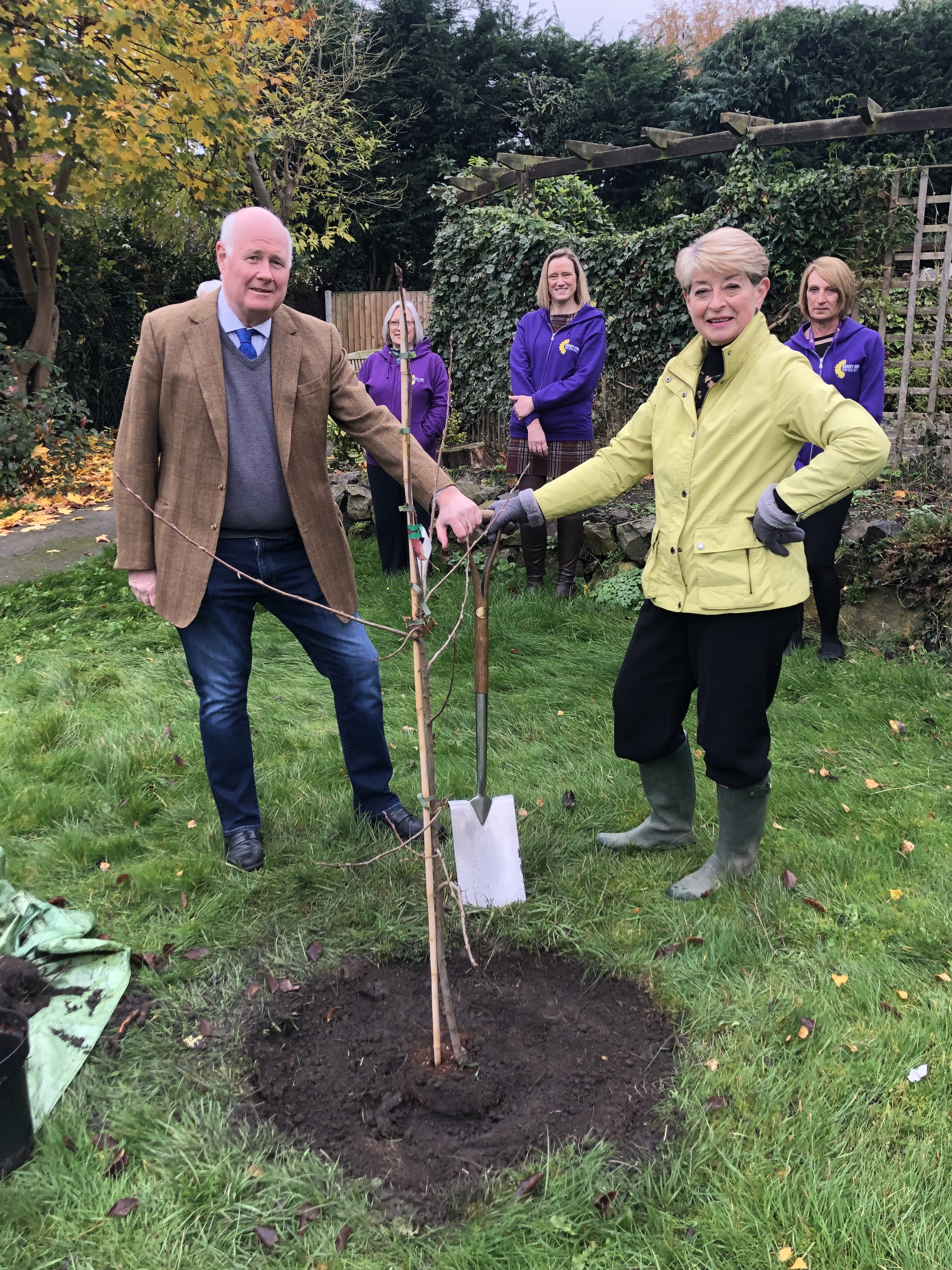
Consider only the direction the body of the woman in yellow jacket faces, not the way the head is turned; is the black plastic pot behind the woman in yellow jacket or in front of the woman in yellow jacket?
in front

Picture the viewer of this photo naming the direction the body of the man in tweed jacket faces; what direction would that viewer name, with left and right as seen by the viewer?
facing the viewer

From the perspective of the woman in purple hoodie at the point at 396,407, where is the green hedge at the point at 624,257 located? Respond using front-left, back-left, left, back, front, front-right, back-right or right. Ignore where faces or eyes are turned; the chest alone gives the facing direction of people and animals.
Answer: back-left

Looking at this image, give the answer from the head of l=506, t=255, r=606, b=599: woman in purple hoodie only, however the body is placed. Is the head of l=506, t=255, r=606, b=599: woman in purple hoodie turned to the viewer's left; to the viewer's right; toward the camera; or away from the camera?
toward the camera

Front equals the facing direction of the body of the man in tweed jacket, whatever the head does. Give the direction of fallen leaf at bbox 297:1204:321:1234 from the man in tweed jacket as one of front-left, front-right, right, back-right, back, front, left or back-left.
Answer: front

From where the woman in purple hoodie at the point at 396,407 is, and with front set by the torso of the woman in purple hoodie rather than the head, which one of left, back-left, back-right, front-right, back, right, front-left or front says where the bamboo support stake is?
front

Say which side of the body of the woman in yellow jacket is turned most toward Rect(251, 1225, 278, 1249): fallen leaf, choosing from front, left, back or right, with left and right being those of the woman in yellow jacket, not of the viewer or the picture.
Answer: front

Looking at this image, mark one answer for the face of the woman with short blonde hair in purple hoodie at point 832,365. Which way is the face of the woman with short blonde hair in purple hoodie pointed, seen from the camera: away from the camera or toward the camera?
toward the camera

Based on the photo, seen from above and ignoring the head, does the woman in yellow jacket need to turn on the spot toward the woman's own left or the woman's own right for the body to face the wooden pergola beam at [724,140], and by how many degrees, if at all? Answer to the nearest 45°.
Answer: approximately 135° to the woman's own right

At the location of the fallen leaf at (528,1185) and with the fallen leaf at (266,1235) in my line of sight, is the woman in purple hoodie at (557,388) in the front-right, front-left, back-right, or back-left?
back-right

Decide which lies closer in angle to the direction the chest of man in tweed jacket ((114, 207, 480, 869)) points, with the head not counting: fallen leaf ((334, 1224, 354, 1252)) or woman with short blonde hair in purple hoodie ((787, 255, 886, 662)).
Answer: the fallen leaf

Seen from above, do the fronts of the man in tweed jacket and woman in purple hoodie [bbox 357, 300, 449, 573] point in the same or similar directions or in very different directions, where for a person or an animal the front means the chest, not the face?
same or similar directions

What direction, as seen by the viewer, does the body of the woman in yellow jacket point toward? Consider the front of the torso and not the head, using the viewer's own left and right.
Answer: facing the viewer and to the left of the viewer

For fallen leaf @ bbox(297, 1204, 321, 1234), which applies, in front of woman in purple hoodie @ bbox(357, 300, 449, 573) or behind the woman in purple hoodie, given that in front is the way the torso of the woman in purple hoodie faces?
in front

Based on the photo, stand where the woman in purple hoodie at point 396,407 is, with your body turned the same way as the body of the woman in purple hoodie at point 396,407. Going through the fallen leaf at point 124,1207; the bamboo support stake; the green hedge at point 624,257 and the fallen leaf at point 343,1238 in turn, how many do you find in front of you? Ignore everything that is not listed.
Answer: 3

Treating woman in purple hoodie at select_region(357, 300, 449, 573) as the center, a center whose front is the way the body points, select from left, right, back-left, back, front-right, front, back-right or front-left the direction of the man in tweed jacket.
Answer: front

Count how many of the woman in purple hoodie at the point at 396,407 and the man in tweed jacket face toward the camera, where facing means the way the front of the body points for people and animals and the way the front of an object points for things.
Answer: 2

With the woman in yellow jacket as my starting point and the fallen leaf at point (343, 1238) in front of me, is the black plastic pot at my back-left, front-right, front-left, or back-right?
front-right
